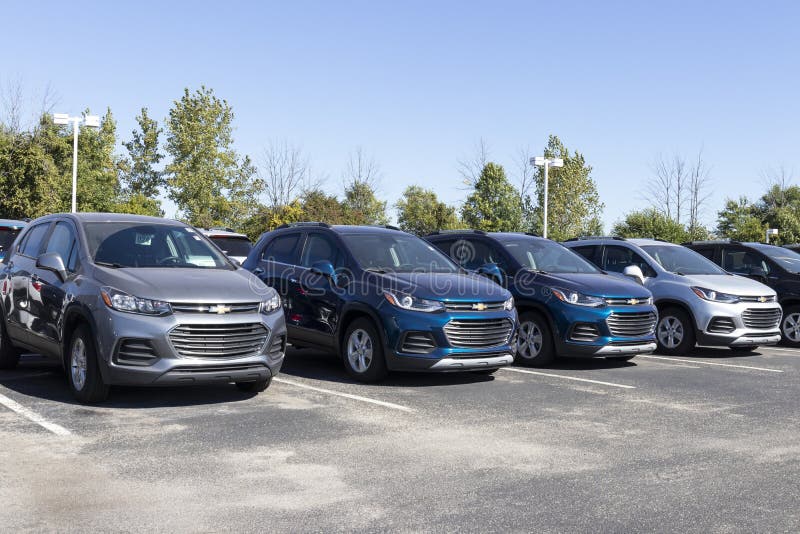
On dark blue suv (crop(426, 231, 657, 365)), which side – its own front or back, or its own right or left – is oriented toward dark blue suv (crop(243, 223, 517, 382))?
right

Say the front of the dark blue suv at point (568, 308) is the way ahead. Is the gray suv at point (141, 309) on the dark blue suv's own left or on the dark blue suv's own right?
on the dark blue suv's own right

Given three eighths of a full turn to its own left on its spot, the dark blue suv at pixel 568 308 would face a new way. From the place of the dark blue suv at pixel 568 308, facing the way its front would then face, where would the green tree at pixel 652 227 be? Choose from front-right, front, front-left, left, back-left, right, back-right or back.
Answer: front

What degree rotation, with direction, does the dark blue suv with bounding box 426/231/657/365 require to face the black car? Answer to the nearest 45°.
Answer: approximately 90° to its left

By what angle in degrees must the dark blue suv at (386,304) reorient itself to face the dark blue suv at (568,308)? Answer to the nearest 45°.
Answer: approximately 90° to its left

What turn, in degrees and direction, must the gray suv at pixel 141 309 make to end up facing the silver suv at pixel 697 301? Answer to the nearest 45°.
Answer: approximately 45° to its left

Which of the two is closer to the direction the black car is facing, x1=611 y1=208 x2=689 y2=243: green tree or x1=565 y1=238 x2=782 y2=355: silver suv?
the silver suv

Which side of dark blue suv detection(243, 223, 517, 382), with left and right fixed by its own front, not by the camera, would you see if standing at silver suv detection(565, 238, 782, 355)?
left

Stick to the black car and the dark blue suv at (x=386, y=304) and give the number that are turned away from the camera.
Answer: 0

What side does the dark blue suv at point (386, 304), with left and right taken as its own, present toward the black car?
left

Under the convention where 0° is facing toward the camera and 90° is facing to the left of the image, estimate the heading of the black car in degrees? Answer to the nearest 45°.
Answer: approximately 315°
